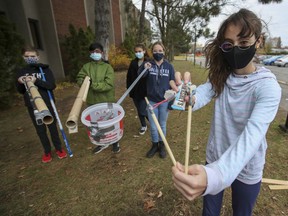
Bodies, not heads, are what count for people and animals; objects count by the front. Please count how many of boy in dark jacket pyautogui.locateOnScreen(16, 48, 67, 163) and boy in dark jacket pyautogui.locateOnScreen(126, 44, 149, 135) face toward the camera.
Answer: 2

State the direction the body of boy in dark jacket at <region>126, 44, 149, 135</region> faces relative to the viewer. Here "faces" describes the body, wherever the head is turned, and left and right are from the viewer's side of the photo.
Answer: facing the viewer

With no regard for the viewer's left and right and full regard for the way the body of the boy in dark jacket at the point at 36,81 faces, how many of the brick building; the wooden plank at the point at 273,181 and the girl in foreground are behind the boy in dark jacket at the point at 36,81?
1

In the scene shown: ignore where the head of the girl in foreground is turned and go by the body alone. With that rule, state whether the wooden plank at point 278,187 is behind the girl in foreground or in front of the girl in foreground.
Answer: behind

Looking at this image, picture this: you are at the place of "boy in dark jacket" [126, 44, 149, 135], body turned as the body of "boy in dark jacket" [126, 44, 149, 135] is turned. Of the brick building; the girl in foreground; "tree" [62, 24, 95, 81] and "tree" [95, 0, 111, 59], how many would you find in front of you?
1

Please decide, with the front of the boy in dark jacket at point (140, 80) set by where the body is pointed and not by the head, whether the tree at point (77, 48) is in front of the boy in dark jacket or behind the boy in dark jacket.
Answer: behind

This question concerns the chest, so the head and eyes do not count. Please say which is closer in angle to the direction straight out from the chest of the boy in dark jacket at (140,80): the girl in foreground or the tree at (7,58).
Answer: the girl in foreground

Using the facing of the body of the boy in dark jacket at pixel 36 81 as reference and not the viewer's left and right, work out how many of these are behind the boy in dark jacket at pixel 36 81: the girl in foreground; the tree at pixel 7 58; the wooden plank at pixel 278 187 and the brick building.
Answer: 2

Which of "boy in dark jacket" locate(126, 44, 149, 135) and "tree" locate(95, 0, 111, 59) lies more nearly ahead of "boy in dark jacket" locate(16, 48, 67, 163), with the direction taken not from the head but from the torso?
the boy in dark jacket

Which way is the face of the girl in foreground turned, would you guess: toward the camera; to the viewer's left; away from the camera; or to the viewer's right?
toward the camera

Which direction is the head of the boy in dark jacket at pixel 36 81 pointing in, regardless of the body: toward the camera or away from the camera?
toward the camera

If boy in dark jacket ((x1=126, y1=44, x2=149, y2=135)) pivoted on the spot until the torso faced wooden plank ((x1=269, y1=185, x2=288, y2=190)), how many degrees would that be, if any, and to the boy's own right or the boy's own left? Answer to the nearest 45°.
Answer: approximately 45° to the boy's own left

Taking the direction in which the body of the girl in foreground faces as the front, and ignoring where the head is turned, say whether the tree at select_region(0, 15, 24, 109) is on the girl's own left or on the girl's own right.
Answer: on the girl's own right

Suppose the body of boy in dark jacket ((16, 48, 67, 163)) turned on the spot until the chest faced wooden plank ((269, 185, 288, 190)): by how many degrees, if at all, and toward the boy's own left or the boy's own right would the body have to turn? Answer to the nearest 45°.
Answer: approximately 45° to the boy's own left

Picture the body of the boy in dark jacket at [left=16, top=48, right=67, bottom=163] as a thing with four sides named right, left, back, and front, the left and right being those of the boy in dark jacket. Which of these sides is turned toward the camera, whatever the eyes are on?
front

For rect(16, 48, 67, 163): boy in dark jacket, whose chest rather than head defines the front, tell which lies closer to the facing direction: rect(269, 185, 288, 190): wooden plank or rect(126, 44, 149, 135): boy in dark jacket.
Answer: the wooden plank

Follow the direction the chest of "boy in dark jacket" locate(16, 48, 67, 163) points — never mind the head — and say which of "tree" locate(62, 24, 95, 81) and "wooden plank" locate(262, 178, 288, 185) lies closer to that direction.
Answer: the wooden plank
